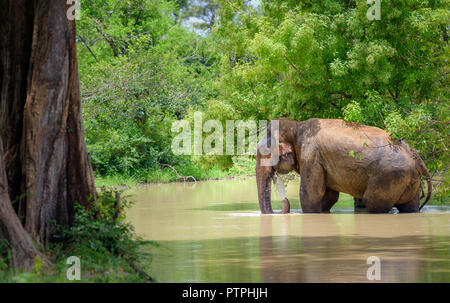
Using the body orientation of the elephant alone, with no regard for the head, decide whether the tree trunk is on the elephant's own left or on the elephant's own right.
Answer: on the elephant's own left

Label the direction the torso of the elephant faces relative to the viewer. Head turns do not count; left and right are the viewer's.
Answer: facing to the left of the viewer
